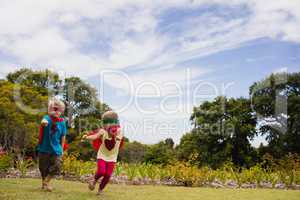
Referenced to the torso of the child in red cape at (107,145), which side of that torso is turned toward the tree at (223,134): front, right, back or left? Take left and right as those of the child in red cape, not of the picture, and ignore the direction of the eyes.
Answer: back

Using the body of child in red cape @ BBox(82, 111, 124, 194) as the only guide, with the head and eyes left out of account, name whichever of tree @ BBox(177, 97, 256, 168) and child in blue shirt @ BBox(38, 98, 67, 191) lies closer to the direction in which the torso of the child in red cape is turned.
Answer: the child in blue shirt

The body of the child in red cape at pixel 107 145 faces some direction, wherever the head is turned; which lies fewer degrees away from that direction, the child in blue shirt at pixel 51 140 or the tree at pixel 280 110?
the child in blue shirt

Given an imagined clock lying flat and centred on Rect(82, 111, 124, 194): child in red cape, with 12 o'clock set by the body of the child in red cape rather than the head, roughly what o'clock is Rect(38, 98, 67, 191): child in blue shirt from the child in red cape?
The child in blue shirt is roughly at 3 o'clock from the child in red cape.

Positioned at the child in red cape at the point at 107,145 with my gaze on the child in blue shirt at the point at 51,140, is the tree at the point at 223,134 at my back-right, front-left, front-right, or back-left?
back-right

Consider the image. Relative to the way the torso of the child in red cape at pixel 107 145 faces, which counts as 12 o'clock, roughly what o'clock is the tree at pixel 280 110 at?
The tree is roughly at 7 o'clock from the child in red cape.

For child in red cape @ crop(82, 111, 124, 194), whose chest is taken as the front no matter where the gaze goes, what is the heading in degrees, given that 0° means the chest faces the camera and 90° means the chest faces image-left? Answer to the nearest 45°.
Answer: approximately 0°
